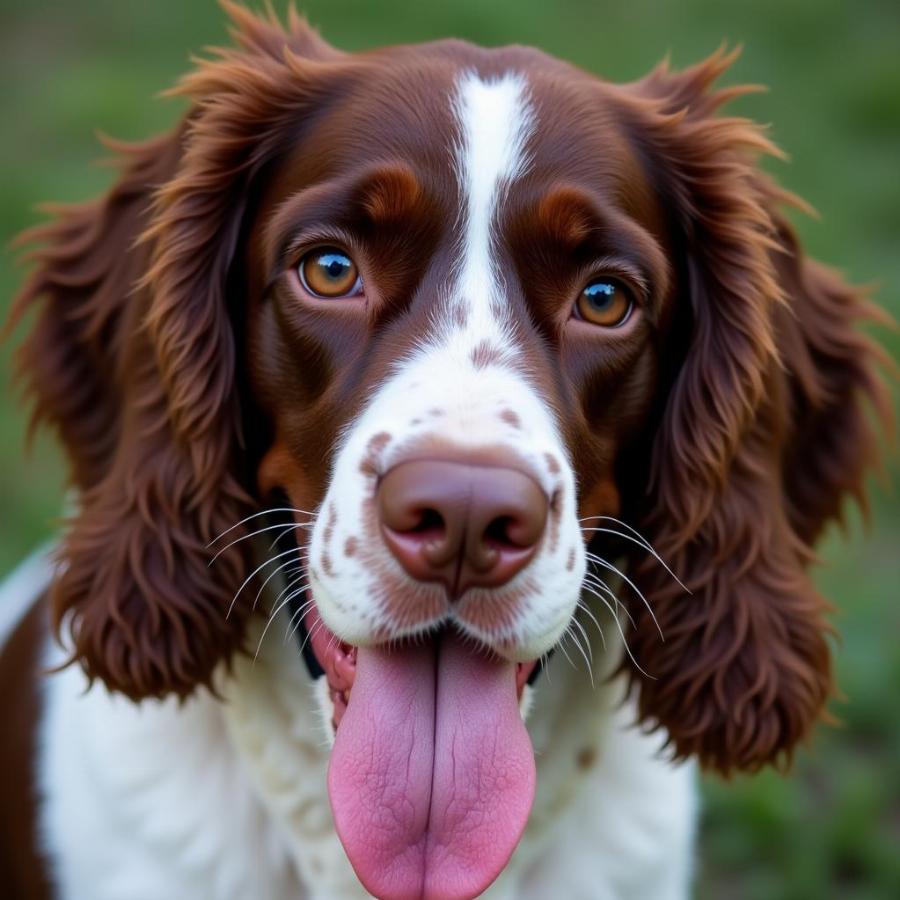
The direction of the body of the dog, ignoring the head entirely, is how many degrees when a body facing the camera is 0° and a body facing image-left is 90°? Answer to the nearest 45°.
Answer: approximately 0°
